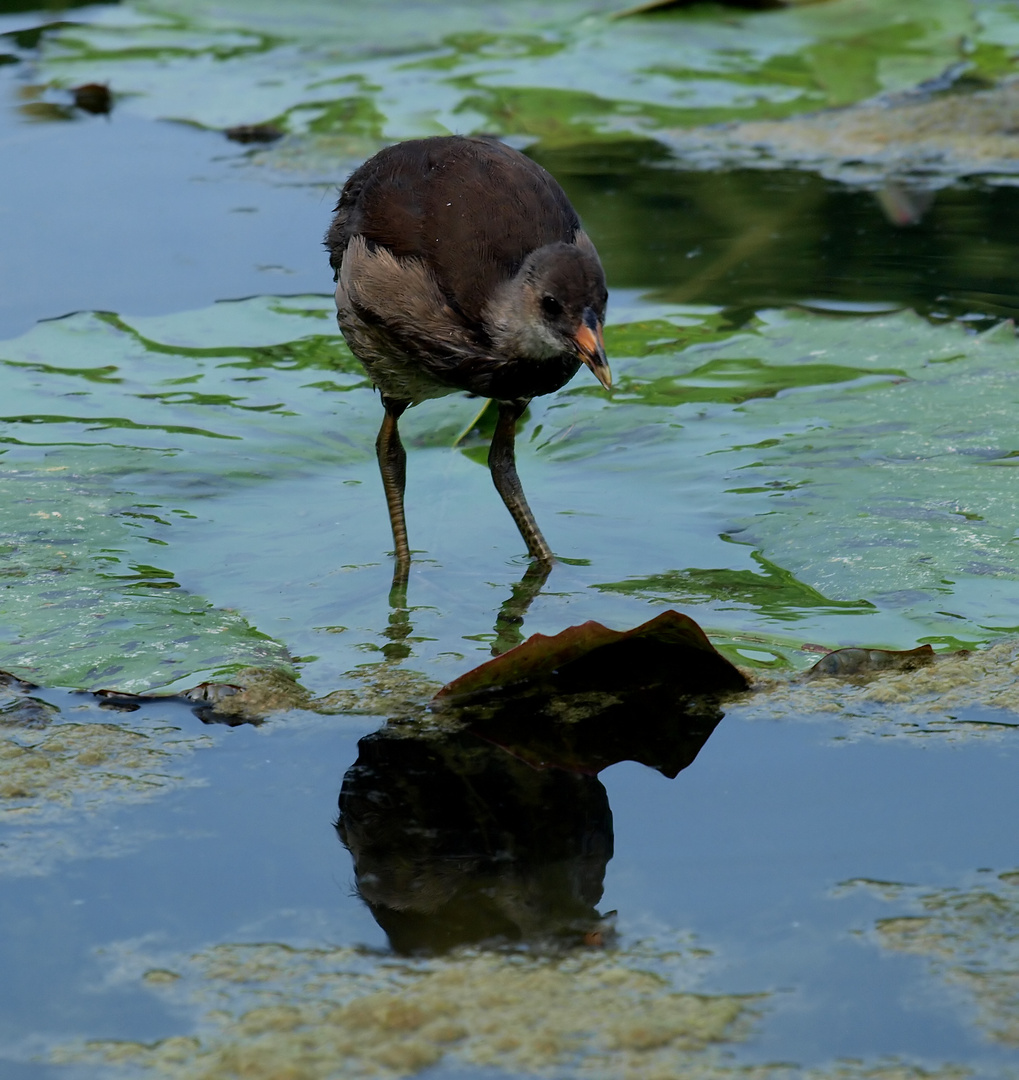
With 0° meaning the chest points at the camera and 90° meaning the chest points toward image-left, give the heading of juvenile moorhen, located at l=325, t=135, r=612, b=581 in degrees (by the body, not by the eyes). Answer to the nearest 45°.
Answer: approximately 315°

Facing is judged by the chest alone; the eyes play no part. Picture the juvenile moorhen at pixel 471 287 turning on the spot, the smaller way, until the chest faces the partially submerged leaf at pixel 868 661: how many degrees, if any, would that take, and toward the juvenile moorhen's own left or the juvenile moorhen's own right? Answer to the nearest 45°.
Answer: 0° — it already faces it

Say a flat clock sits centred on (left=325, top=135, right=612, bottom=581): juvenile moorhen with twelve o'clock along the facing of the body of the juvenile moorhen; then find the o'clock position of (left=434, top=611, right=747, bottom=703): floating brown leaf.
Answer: The floating brown leaf is roughly at 1 o'clock from the juvenile moorhen.
